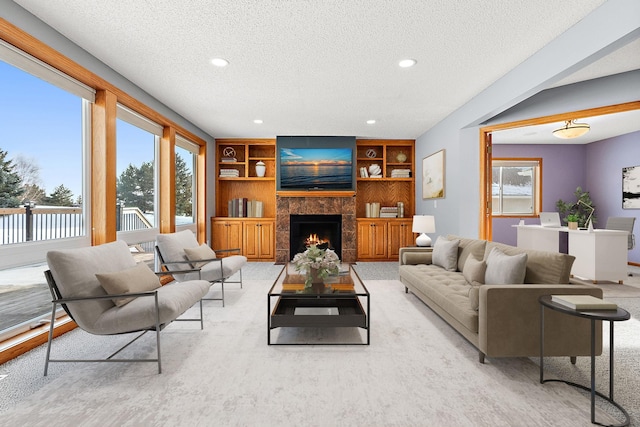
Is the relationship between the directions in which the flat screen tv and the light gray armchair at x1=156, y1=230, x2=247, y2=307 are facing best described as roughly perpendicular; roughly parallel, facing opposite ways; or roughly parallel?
roughly perpendicular

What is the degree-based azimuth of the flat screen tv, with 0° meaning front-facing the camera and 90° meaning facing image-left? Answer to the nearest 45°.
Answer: approximately 0°

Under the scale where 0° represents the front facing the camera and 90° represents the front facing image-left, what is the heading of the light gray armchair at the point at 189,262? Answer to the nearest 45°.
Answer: approximately 270°

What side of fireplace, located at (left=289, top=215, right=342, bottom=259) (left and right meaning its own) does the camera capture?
front

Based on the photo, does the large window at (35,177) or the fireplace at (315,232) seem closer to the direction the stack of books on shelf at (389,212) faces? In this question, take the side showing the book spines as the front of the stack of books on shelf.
the large window

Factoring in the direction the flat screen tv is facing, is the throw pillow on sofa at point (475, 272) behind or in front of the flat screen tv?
in front

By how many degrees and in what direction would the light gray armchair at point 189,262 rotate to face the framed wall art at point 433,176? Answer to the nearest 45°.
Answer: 0° — it already faces it

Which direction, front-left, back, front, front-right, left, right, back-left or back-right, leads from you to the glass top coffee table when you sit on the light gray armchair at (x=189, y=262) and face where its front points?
front-right

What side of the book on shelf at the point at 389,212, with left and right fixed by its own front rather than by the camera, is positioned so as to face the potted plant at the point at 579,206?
left

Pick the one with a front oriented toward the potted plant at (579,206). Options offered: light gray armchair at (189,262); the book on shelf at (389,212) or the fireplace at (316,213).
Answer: the light gray armchair
